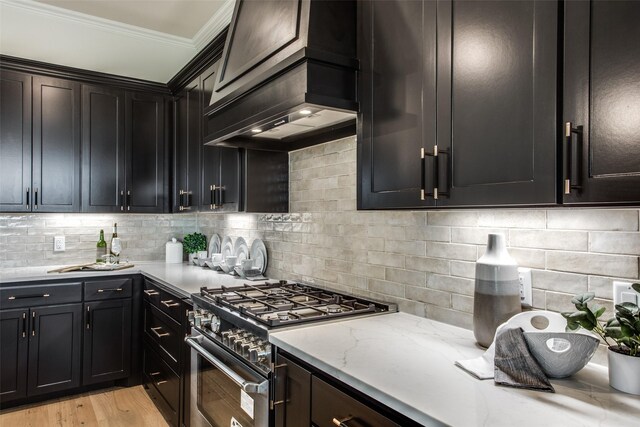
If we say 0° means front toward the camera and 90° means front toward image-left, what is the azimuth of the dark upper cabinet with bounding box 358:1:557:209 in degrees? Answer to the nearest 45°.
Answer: approximately 45°

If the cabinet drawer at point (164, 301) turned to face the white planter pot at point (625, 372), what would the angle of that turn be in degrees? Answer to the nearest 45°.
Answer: approximately 90° to its left

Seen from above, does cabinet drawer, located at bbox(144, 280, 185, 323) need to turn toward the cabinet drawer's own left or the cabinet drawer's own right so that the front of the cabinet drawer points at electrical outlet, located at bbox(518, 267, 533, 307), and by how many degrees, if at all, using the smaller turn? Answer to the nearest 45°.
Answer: approximately 90° to the cabinet drawer's own left

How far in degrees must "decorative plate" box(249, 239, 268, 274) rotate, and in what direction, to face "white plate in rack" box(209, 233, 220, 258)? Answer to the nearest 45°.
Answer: approximately 90° to its right

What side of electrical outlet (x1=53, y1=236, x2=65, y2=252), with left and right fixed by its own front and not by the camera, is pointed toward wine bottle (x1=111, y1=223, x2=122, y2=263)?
left

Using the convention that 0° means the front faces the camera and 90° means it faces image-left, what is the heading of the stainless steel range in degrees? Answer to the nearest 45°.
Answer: approximately 45°

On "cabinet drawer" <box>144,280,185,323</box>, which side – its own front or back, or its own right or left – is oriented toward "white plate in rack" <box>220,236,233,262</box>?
back

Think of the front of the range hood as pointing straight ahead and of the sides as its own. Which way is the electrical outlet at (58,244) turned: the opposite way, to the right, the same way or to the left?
to the left
